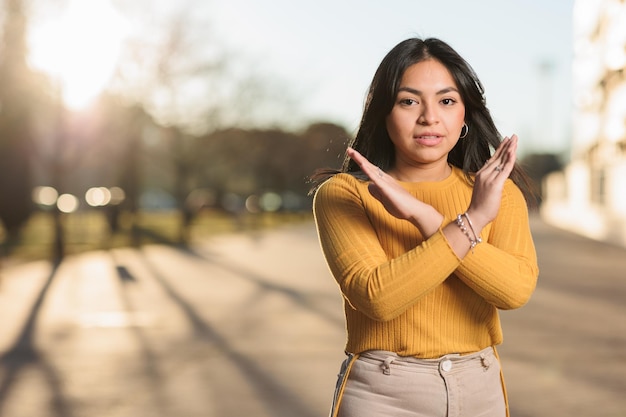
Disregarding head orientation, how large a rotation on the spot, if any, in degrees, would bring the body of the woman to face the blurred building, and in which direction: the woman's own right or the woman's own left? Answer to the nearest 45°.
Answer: approximately 180°

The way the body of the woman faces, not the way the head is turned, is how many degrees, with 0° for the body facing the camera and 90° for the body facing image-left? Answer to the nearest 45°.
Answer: approximately 0°
